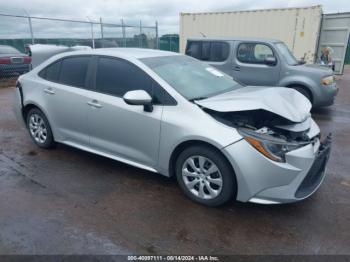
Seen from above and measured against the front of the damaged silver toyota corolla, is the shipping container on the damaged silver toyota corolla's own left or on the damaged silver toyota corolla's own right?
on the damaged silver toyota corolla's own left

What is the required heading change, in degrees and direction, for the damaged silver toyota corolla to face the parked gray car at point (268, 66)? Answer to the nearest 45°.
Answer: approximately 90° to its left

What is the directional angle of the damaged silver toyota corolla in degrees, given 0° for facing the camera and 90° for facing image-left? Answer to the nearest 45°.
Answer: approximately 315°
